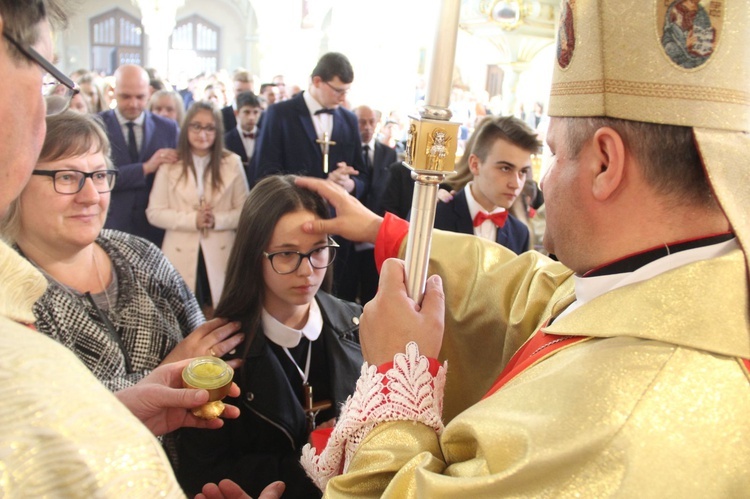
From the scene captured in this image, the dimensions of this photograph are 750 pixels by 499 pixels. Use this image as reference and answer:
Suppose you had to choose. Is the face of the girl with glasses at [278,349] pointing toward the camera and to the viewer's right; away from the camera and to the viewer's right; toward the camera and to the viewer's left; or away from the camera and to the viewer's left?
toward the camera and to the viewer's right

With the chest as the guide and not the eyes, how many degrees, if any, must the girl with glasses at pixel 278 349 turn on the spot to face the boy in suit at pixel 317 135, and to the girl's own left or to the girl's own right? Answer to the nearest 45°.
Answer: approximately 135° to the girl's own left

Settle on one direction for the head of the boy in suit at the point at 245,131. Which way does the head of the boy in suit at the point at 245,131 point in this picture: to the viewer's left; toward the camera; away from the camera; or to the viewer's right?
toward the camera

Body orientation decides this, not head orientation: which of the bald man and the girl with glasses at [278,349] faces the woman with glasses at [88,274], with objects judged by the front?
the bald man

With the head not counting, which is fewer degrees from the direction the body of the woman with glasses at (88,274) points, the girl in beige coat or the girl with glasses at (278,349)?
the girl with glasses

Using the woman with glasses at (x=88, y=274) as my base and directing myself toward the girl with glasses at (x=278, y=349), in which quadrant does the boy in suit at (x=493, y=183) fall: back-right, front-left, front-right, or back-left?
front-left

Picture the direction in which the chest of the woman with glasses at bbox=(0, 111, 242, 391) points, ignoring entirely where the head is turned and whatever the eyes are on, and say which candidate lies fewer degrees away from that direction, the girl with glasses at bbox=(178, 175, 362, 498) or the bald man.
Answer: the girl with glasses

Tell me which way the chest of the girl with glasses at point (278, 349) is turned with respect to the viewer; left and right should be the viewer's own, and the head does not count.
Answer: facing the viewer and to the right of the viewer

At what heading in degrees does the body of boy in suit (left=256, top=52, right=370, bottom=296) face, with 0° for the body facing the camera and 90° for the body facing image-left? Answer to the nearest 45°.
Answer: approximately 315°

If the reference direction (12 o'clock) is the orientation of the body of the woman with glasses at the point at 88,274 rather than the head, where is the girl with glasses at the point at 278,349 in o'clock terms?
The girl with glasses is roughly at 11 o'clock from the woman with glasses.

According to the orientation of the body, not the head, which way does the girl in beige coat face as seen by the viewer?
toward the camera

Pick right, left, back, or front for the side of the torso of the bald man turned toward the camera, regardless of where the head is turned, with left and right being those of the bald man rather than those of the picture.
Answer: front

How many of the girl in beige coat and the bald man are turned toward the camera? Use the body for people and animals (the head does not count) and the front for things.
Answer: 2

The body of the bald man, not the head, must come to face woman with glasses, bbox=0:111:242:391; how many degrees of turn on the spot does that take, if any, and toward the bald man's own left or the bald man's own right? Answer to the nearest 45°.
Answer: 0° — they already face them

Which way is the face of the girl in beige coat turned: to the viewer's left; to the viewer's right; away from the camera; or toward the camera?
toward the camera

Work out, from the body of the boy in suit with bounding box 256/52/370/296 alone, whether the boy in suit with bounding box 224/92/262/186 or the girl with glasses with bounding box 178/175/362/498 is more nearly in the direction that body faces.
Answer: the girl with glasses
